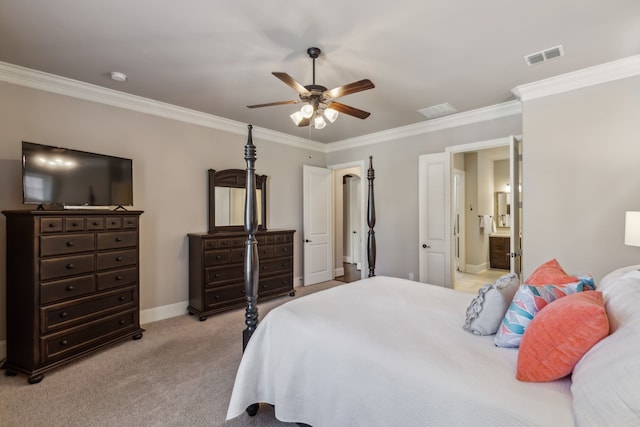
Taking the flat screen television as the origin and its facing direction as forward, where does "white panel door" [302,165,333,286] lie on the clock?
The white panel door is roughly at 10 o'clock from the flat screen television.

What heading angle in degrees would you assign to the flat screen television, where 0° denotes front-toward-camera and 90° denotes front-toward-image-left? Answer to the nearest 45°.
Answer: approximately 315°

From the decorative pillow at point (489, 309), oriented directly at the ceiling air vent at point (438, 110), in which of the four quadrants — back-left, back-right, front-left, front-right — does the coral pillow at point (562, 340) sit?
back-right

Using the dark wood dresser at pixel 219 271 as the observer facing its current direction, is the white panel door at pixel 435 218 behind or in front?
in front

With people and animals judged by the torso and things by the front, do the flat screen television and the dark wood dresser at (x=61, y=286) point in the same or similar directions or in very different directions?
same or similar directions

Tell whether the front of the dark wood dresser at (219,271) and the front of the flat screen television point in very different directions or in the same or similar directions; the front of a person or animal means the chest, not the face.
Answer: same or similar directions

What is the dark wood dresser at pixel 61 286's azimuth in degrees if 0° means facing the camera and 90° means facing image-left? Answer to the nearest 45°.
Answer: approximately 315°

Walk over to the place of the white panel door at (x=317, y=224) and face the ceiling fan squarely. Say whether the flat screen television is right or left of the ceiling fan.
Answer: right

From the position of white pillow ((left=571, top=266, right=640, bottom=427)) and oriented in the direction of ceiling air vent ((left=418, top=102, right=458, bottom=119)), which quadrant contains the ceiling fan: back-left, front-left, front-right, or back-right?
front-left

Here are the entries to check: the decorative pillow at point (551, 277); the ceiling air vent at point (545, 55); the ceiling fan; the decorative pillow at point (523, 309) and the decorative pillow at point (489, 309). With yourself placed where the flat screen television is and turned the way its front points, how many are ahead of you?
5

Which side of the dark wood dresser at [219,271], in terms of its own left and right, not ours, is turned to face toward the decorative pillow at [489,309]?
front

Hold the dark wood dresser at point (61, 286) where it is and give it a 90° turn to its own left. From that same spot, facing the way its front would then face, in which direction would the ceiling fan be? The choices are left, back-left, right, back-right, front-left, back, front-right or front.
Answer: right

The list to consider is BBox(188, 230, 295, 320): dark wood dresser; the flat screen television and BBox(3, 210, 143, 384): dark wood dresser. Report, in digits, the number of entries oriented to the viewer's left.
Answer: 0

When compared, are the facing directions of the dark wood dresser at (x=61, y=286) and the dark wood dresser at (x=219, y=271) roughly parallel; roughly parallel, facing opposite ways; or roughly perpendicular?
roughly parallel

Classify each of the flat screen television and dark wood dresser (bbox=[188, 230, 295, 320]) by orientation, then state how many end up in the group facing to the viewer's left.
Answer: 0

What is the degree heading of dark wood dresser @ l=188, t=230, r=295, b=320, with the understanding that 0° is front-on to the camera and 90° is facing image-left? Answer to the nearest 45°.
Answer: approximately 315°

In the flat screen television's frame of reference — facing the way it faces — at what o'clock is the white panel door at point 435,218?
The white panel door is roughly at 11 o'clock from the flat screen television.

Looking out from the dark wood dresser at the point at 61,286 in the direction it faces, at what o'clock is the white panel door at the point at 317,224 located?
The white panel door is roughly at 10 o'clock from the dark wood dresser.
